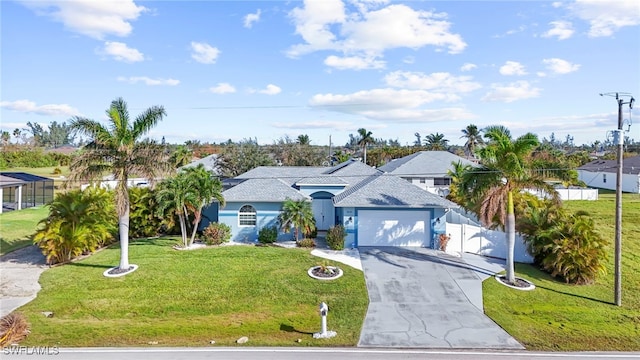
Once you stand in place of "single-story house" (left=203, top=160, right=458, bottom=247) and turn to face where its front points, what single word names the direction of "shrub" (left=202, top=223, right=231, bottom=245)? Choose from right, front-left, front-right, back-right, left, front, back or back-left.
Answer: right

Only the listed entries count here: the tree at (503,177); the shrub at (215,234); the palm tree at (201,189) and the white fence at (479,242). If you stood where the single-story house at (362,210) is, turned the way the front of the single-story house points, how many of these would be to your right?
2

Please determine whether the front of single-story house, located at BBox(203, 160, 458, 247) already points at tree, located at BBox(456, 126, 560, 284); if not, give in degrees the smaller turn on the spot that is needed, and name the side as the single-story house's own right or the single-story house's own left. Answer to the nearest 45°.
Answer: approximately 45° to the single-story house's own left

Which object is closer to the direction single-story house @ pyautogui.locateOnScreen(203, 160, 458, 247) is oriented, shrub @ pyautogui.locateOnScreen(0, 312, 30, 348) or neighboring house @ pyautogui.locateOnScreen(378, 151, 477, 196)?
the shrub

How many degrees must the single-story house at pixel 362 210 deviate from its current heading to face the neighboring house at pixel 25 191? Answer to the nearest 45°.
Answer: approximately 135° to its right

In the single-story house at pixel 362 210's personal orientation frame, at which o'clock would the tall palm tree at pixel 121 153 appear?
The tall palm tree is roughly at 2 o'clock from the single-story house.

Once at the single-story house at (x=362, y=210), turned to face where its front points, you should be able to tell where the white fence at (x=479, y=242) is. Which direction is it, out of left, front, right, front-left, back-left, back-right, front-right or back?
left

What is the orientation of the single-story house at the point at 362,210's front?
toward the camera

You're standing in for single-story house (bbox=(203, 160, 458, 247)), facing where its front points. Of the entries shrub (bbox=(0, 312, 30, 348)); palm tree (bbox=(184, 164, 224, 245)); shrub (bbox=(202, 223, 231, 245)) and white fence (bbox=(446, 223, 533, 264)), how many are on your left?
1

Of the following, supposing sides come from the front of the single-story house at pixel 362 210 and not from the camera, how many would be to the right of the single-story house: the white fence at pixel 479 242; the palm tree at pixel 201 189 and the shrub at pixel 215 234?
2

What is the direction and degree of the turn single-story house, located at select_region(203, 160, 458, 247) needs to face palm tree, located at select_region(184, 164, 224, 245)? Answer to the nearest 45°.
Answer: approximately 90° to its right

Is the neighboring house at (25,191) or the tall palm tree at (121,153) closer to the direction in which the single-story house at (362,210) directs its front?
the tall palm tree
